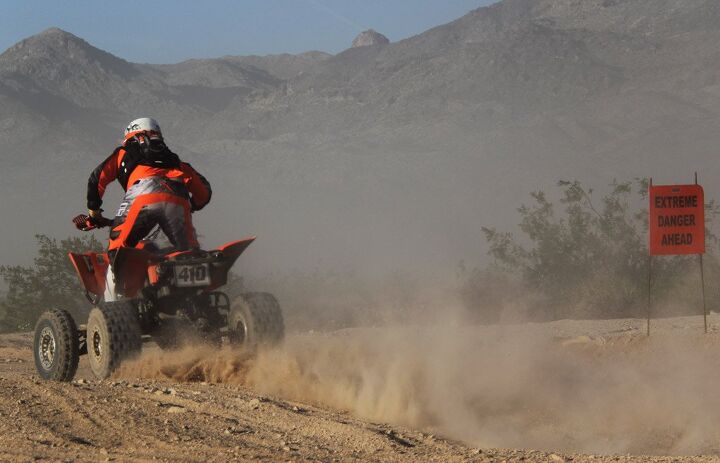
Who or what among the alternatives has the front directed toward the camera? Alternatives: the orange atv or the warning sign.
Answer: the warning sign

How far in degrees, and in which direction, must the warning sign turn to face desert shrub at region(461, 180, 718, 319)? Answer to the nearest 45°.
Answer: approximately 180°

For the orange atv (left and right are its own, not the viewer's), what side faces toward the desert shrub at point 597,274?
right

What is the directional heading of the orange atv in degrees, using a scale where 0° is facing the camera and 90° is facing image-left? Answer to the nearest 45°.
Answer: approximately 135°

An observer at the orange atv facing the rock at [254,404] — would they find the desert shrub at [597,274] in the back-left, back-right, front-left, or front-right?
back-left

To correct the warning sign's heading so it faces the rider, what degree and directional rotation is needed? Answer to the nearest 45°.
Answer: approximately 45° to its right

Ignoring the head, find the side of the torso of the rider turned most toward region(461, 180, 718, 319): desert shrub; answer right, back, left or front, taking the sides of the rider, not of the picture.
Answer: right

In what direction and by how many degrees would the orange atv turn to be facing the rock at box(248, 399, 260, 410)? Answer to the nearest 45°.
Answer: approximately 180°

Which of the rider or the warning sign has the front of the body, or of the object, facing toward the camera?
the warning sign

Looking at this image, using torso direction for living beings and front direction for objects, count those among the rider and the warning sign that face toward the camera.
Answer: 1

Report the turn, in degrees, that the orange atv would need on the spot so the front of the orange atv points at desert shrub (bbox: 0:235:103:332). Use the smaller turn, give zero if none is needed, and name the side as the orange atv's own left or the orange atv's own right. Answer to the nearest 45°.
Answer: approximately 45° to the orange atv's own right

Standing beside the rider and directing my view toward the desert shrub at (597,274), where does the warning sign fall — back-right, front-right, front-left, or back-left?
front-right

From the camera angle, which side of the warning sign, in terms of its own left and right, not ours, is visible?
front

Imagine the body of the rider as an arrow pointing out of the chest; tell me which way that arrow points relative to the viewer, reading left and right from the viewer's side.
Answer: facing away from the viewer and to the left of the viewer
